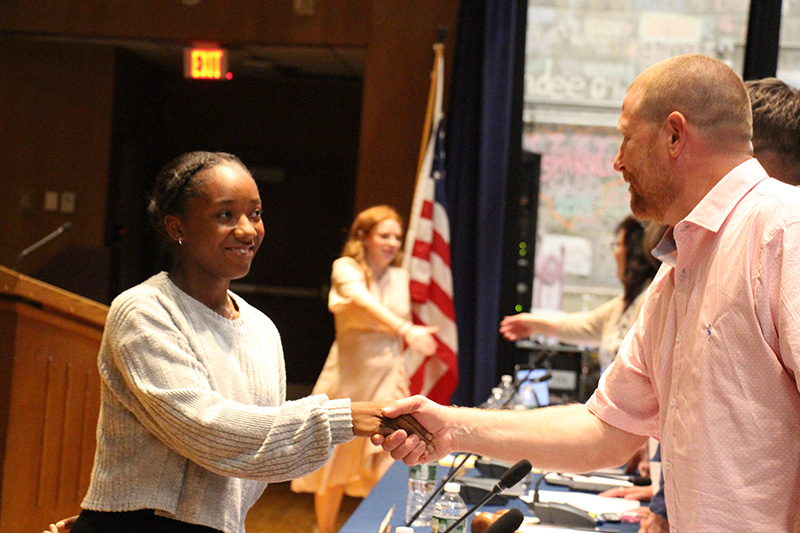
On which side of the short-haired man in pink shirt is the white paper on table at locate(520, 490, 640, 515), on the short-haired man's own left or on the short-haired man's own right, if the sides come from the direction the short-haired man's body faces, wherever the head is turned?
on the short-haired man's own right

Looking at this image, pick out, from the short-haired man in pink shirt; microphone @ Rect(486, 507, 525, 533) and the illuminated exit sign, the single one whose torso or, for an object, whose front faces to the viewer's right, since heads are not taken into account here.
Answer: the microphone

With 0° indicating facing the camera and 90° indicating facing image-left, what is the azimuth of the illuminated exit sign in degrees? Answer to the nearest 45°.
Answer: approximately 0°

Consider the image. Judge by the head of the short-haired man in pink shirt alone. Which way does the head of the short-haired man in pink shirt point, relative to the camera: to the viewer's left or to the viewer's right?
to the viewer's left

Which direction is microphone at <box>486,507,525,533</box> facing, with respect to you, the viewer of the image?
facing to the right of the viewer
